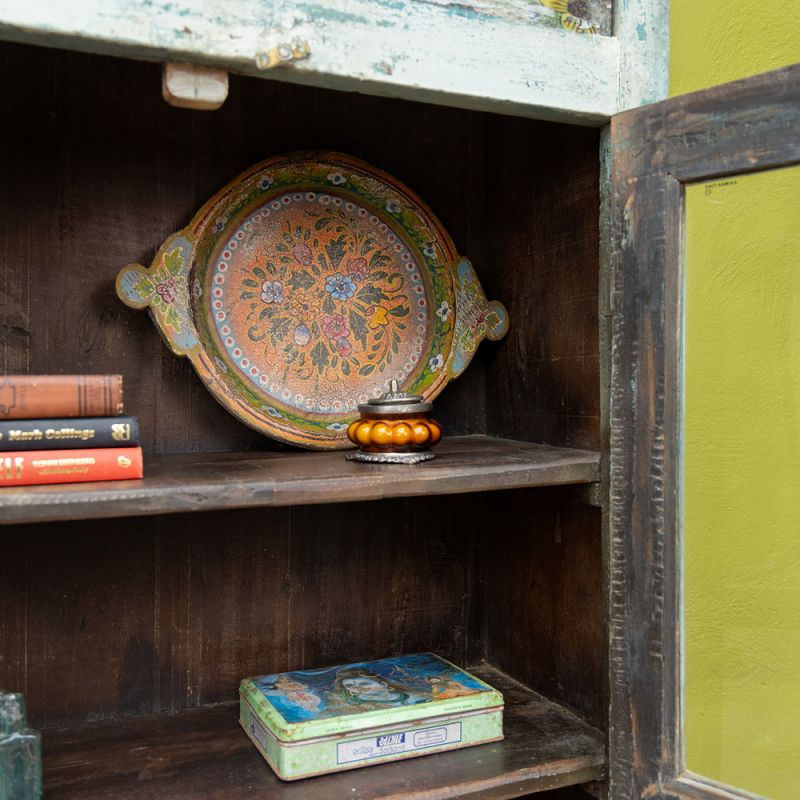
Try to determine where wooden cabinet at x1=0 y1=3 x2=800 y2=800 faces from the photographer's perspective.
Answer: facing the viewer and to the right of the viewer
